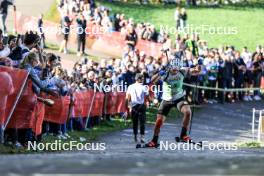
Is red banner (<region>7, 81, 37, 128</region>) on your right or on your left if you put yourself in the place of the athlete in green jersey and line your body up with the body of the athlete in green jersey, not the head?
on your right

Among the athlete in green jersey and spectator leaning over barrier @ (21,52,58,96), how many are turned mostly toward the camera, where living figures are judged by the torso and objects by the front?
1

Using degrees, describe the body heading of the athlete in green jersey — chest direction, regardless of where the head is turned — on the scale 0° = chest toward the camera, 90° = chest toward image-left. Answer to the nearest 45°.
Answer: approximately 0°

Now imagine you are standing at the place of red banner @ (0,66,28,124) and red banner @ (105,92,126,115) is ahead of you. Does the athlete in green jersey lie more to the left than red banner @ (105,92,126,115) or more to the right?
right

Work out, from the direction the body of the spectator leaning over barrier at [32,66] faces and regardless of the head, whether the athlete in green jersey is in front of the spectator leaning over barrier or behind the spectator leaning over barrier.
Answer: in front

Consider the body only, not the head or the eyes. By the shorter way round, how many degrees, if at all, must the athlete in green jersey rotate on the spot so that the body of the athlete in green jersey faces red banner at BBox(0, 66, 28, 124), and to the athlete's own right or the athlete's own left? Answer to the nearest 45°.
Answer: approximately 45° to the athlete's own right

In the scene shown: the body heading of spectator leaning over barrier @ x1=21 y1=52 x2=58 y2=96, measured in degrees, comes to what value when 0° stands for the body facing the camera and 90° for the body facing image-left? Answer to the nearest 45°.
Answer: approximately 270°

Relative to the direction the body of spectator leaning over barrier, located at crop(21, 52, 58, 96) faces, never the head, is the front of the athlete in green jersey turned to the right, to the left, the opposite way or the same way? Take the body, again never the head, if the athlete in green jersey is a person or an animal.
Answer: to the right

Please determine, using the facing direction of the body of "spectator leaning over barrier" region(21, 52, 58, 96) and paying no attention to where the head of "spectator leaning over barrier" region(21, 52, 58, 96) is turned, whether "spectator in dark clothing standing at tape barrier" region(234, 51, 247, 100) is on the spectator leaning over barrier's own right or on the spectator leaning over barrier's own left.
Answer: on the spectator leaning over barrier's own left
